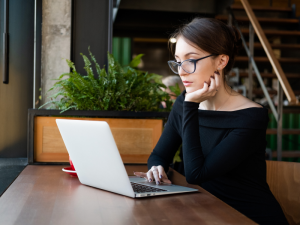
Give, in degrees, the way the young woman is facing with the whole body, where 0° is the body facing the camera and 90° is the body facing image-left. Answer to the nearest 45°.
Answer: approximately 45°

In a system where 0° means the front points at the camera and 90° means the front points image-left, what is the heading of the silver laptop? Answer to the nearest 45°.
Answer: approximately 225°

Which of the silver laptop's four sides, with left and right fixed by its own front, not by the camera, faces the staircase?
front

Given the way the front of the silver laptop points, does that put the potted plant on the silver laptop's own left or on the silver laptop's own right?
on the silver laptop's own left

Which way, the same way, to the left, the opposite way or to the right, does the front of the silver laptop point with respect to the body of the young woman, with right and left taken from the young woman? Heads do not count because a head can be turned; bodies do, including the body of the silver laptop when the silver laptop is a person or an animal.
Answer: the opposite way

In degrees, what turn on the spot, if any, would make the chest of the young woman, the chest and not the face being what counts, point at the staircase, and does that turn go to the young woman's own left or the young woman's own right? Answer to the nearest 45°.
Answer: approximately 135° to the young woman's own right
